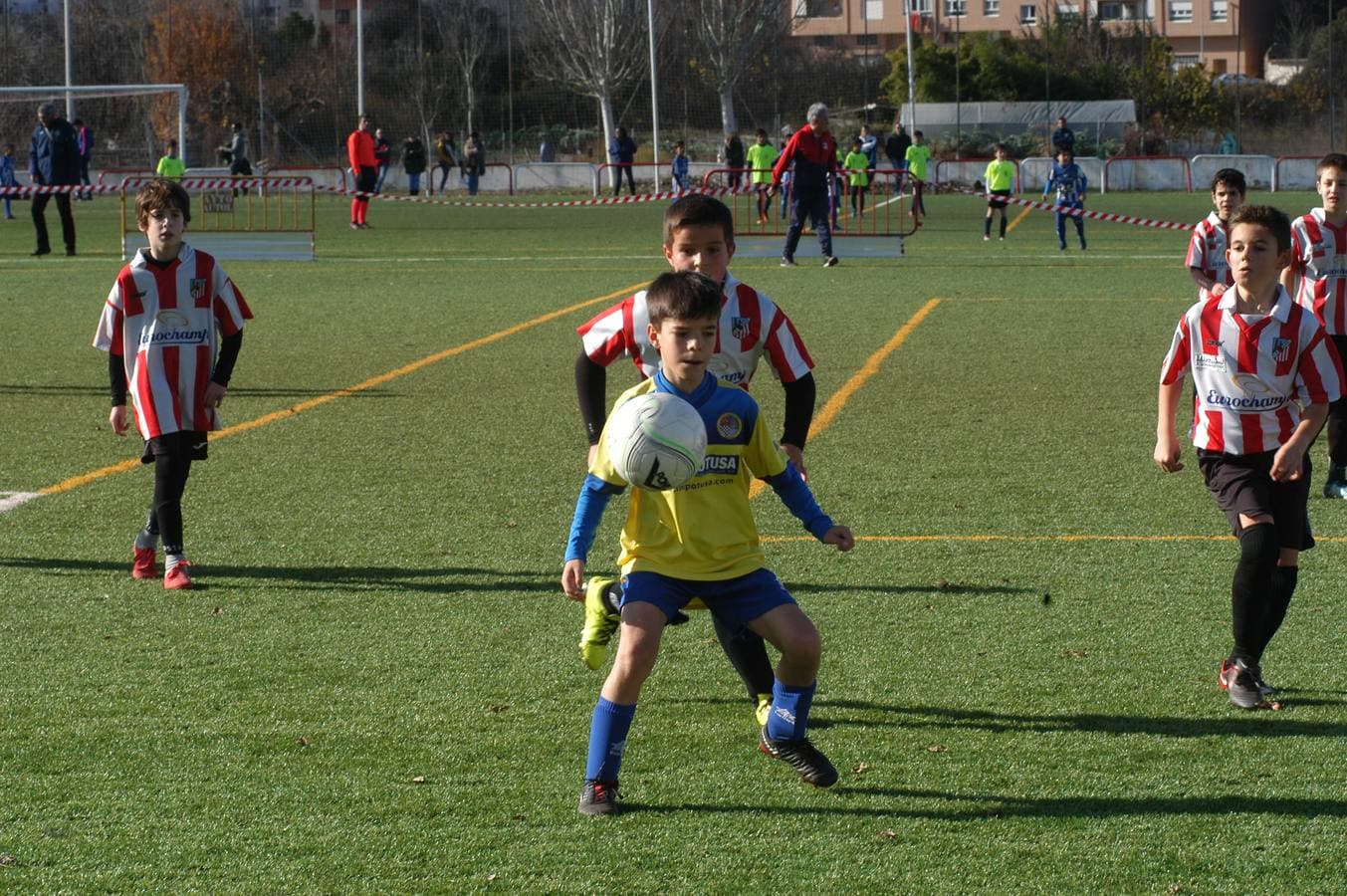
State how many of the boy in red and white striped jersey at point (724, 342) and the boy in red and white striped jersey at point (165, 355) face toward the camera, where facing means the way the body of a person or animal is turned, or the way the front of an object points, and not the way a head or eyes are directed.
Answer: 2

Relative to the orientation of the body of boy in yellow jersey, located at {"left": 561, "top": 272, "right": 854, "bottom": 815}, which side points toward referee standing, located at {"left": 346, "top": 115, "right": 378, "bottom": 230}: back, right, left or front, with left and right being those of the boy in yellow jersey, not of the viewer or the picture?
back

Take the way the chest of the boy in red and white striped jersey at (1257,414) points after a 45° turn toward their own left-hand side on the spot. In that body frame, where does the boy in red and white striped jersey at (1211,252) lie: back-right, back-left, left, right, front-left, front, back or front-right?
back-left

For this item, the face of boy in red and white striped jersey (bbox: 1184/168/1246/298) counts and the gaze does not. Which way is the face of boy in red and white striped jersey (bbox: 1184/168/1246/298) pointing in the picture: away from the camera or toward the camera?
toward the camera

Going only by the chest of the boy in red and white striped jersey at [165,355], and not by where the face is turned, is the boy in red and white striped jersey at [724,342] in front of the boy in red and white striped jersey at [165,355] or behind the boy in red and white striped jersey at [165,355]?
in front

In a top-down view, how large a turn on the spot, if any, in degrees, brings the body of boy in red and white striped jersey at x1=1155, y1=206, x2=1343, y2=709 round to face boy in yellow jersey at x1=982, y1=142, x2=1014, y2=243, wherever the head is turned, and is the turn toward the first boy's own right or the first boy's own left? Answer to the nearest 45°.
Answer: approximately 180°

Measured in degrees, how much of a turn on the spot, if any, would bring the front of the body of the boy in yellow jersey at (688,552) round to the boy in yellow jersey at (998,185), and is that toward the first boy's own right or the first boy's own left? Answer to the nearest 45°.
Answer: approximately 180°

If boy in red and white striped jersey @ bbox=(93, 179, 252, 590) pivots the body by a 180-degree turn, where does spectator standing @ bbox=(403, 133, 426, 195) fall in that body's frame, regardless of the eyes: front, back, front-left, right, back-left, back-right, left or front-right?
front

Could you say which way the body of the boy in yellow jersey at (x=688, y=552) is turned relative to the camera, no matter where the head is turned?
toward the camera

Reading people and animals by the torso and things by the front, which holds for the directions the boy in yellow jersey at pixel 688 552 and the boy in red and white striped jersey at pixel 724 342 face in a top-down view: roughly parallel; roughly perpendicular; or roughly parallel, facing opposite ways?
roughly parallel

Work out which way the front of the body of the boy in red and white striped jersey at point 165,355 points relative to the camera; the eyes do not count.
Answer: toward the camera
